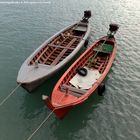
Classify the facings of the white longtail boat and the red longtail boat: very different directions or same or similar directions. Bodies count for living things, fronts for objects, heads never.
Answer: same or similar directions
